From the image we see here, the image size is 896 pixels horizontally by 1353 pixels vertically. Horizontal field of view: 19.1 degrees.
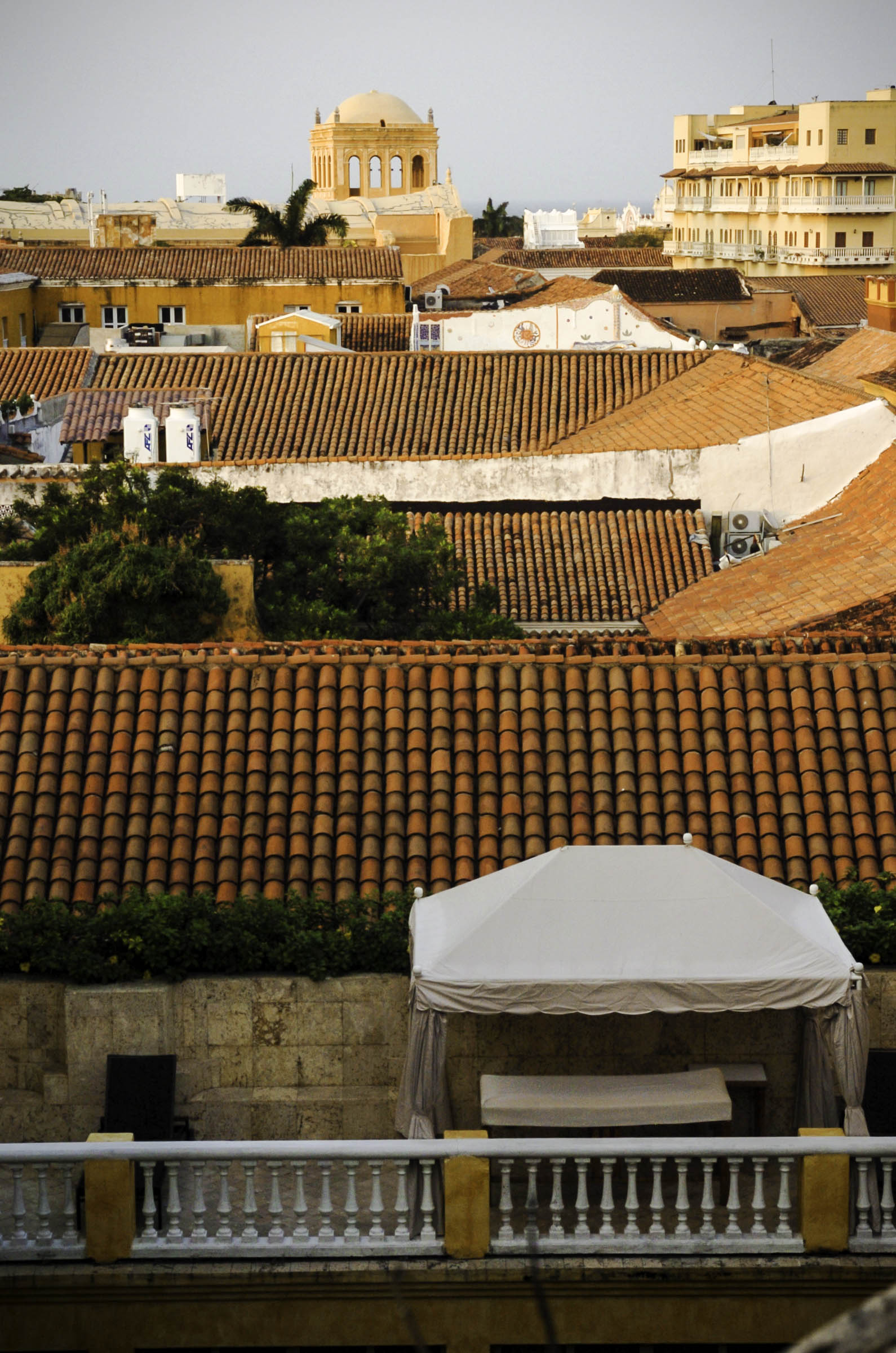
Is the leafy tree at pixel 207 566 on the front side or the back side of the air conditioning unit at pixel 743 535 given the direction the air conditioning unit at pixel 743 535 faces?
on the front side

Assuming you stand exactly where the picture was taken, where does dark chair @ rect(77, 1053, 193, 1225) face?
facing the viewer and to the left of the viewer

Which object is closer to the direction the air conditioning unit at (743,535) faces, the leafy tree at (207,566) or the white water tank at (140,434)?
the leafy tree

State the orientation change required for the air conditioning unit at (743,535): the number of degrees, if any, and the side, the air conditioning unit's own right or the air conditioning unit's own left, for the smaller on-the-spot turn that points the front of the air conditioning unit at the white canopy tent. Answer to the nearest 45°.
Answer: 0° — it already faces it

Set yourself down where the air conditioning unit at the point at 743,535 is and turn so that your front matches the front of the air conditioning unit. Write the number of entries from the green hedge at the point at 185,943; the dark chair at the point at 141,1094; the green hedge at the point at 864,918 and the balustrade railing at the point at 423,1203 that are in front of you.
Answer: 4

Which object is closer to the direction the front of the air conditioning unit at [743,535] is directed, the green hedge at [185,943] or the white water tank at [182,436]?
the green hedge

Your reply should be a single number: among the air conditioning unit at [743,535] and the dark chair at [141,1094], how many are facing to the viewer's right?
0

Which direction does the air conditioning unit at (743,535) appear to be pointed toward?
toward the camera

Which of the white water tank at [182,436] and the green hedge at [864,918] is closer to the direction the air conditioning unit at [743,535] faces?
the green hedge

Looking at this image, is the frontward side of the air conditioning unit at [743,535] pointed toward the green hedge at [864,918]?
yes

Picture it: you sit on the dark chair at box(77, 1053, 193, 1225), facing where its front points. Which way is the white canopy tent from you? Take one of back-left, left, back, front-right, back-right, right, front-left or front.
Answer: back-left

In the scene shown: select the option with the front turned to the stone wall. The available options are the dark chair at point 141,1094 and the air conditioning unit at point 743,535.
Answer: the air conditioning unit
